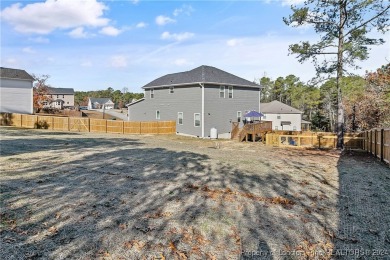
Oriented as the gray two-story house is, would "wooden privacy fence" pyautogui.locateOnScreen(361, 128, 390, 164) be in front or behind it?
behind

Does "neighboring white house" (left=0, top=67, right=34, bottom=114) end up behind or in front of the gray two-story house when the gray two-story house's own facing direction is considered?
in front

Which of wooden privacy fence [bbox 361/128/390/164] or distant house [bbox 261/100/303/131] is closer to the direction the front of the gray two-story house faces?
the distant house

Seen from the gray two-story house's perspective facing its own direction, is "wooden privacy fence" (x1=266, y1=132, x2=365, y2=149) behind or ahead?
behind

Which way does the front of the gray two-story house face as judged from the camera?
facing away from the viewer and to the left of the viewer

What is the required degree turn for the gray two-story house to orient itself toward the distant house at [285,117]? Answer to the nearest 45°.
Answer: approximately 90° to its right

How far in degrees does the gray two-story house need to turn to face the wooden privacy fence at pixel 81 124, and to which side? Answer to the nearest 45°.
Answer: approximately 45° to its left

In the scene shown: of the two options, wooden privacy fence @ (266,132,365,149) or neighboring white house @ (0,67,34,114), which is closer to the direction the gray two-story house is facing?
the neighboring white house

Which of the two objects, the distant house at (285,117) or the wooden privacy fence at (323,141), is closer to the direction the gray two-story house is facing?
the distant house
